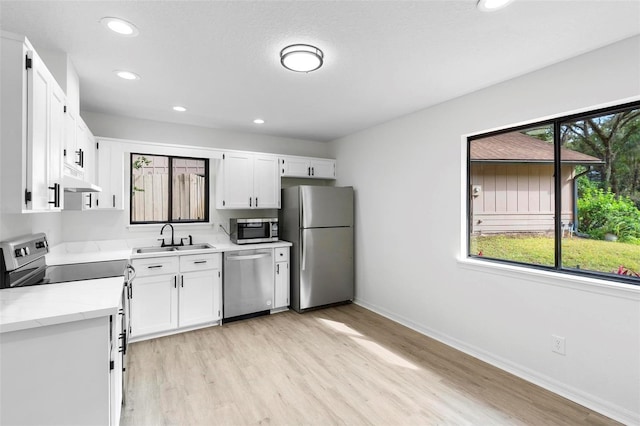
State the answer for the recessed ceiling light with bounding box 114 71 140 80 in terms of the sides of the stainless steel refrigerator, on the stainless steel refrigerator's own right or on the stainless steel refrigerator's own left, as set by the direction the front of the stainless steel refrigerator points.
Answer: on the stainless steel refrigerator's own right

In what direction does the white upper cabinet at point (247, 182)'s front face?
toward the camera

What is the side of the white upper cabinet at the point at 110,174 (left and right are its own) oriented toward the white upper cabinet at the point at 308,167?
left

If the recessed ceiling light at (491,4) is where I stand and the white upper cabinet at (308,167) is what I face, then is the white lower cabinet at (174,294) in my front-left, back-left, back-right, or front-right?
front-left

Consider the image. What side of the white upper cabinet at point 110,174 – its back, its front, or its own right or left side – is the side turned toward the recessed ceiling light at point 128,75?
front

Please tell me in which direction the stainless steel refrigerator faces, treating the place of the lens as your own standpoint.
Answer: facing the viewer and to the right of the viewer

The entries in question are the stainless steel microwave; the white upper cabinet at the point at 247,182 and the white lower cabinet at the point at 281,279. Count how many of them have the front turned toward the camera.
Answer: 3

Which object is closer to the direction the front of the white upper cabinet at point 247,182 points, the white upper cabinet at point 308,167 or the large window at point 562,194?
the large window

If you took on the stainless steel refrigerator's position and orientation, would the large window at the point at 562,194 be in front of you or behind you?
in front

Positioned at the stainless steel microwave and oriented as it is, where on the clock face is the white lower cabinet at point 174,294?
The white lower cabinet is roughly at 2 o'clock from the stainless steel microwave.

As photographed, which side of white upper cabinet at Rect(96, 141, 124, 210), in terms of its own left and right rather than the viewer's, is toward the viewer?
front

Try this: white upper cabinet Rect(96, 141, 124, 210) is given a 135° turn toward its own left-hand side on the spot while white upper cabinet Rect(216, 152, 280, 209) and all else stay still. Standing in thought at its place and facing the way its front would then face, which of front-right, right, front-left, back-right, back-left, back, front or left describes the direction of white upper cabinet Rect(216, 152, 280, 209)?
front-right

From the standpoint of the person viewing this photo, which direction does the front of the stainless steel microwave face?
facing the viewer

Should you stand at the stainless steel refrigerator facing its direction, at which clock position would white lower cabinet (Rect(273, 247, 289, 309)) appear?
The white lower cabinet is roughly at 4 o'clock from the stainless steel refrigerator.
